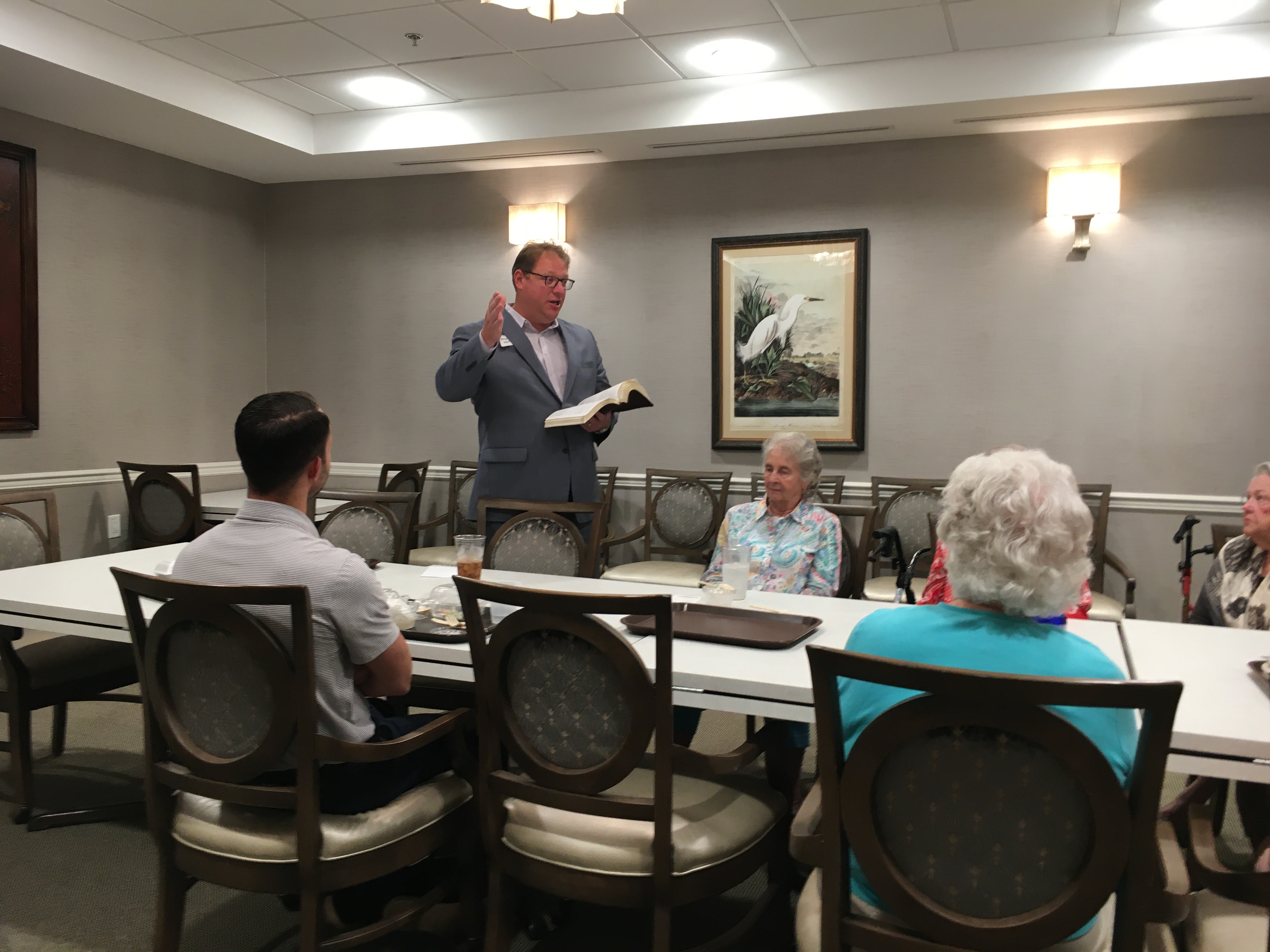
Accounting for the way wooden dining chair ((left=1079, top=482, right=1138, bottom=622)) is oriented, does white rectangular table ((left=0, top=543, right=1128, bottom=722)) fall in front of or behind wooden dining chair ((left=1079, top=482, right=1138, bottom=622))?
in front

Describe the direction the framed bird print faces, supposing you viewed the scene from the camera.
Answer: facing the viewer

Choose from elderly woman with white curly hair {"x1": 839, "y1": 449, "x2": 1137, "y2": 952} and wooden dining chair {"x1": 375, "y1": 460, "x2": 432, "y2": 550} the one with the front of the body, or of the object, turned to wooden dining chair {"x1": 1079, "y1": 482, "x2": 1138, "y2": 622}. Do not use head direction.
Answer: the elderly woman with white curly hair

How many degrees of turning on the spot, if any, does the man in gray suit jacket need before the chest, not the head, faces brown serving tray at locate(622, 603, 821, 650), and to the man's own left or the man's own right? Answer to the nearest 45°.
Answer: approximately 45° to the man's own right

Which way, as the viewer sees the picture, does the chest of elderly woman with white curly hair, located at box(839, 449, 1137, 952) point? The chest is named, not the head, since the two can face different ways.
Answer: away from the camera

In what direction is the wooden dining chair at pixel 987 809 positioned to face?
away from the camera

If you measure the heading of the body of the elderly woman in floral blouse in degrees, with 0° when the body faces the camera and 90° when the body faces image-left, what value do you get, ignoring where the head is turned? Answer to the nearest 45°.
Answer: approximately 45°

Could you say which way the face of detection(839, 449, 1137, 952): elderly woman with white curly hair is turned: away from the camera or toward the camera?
away from the camera

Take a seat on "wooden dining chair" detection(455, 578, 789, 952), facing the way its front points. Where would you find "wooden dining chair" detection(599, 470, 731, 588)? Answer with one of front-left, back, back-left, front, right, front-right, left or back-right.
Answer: front-left

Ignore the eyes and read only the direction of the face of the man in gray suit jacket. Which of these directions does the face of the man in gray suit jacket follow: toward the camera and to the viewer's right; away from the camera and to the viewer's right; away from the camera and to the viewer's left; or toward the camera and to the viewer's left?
toward the camera and to the viewer's right

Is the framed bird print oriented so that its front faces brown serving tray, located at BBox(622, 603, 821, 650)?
yes
